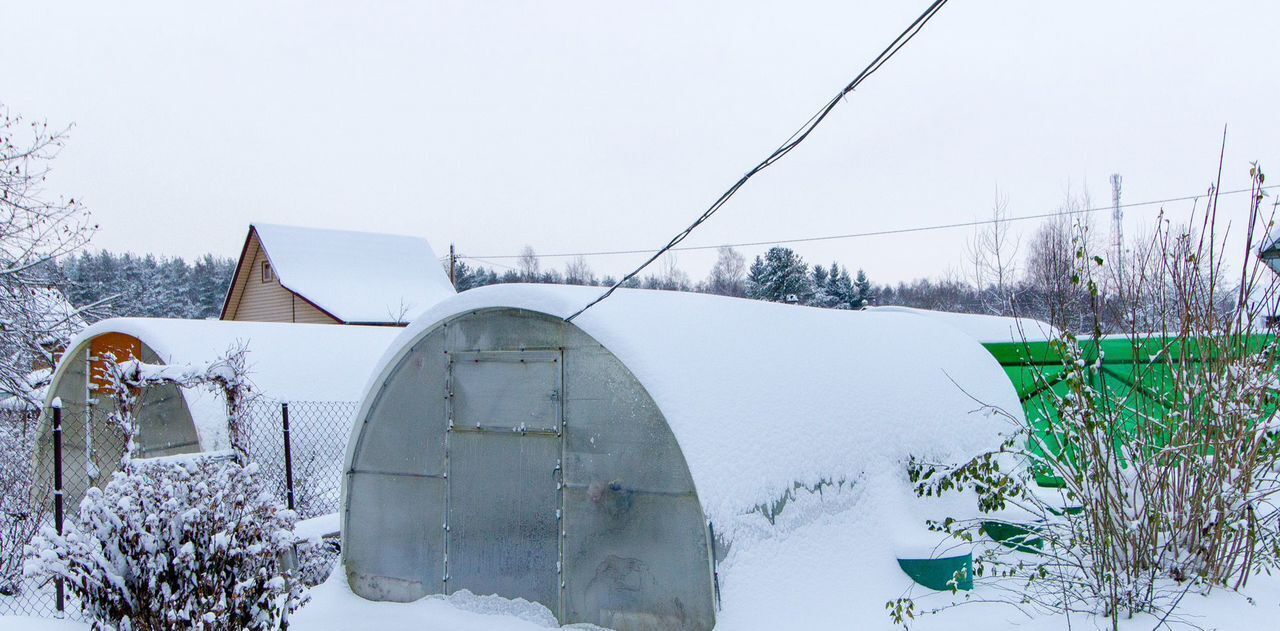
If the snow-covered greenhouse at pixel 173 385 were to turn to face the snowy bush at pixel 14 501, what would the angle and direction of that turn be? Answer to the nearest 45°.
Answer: approximately 45° to its right

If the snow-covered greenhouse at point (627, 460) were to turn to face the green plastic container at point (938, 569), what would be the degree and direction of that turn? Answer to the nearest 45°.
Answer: approximately 135° to its left

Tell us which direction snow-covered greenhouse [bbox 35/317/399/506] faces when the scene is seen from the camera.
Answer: facing the viewer and to the left of the viewer

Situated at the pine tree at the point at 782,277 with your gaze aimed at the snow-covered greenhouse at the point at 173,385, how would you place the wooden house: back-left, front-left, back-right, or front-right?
front-right

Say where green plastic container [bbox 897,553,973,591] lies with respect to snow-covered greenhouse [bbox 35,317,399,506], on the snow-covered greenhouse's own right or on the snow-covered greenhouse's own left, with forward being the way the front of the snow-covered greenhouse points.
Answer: on the snow-covered greenhouse's own left

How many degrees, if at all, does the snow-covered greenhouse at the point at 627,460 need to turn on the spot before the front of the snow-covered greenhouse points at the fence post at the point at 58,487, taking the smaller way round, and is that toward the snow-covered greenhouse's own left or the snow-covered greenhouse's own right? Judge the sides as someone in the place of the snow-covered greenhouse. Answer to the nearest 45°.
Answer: approximately 45° to the snow-covered greenhouse's own right

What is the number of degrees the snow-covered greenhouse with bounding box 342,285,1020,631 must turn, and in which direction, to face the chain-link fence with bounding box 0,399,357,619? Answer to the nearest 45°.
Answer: approximately 90° to its right

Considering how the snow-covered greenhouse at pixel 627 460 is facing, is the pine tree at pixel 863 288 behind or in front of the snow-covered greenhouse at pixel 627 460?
behind

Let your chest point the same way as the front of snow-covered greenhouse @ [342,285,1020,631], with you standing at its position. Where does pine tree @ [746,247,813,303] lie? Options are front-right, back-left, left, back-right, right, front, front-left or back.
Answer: back-right

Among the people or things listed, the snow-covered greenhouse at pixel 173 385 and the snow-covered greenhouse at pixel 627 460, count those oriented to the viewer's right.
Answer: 0

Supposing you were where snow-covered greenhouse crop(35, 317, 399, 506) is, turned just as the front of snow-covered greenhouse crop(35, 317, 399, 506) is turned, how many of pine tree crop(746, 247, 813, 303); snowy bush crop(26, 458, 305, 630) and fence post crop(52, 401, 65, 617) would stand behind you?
1

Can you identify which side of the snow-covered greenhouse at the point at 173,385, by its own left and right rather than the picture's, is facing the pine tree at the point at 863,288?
back

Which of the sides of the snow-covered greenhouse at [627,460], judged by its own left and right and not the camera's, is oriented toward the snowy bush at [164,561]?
front
